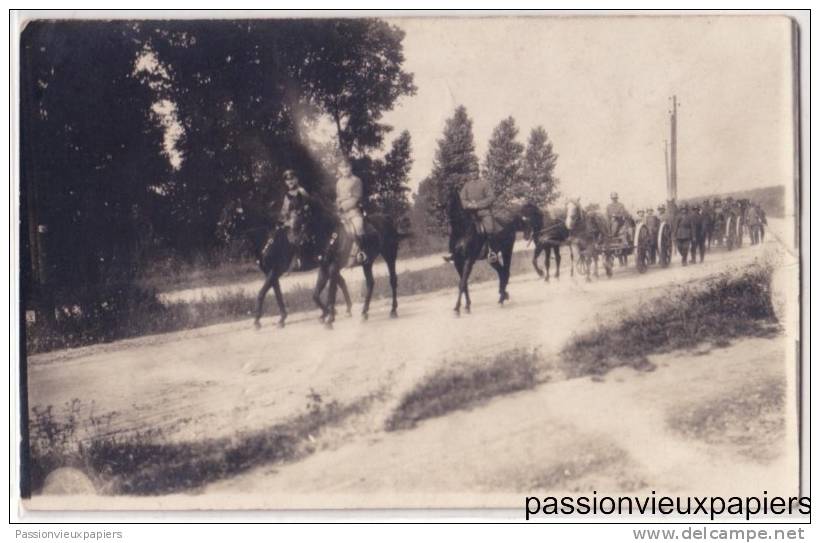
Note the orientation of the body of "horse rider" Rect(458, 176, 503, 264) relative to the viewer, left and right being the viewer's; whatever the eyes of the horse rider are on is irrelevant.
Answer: facing the viewer and to the left of the viewer

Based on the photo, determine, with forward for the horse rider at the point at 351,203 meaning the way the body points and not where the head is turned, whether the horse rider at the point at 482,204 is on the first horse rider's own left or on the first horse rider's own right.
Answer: on the first horse rider's own left

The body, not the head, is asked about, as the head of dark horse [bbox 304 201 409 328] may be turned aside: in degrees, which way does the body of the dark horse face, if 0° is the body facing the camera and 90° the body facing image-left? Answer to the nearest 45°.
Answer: approximately 45°
